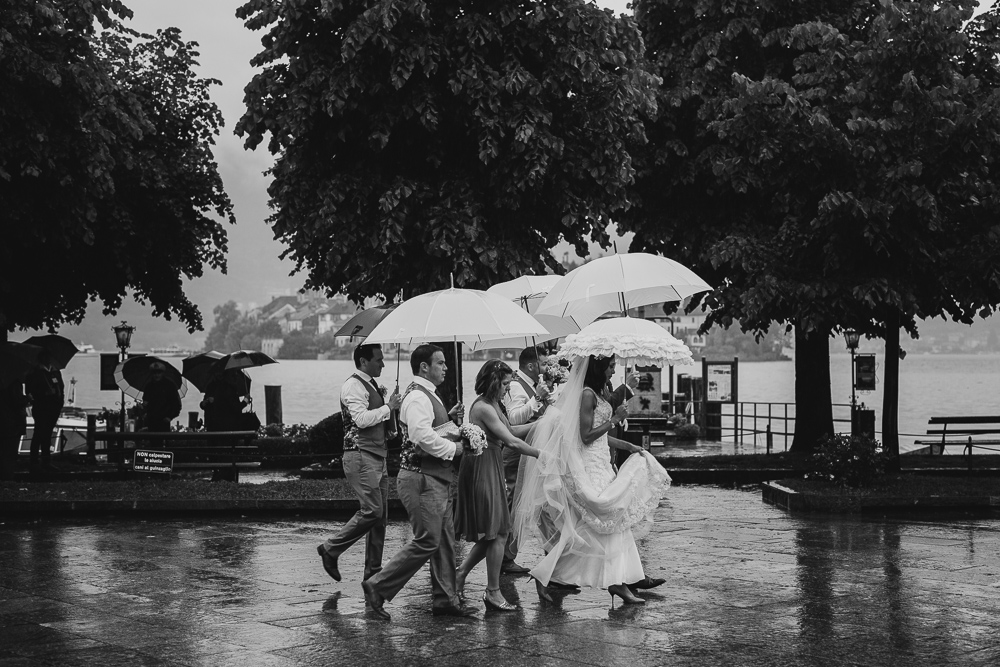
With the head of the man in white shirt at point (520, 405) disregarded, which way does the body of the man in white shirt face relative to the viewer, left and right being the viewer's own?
facing to the right of the viewer

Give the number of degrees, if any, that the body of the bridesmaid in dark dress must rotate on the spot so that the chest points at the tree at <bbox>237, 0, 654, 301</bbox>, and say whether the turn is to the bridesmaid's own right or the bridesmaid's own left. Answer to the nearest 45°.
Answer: approximately 90° to the bridesmaid's own left

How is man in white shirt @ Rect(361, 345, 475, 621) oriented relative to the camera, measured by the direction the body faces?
to the viewer's right

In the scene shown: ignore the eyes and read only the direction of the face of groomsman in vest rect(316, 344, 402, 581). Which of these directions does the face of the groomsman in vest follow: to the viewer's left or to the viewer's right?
to the viewer's right

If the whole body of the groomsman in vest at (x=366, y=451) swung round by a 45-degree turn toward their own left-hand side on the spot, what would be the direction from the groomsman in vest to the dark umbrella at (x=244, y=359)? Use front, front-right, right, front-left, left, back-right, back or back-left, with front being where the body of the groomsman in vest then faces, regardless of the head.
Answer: front-left

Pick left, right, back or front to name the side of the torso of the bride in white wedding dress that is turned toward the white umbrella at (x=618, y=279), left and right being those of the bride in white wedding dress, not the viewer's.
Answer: left

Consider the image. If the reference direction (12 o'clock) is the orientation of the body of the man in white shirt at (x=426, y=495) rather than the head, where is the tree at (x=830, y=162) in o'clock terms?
The tree is roughly at 10 o'clock from the man in white shirt.

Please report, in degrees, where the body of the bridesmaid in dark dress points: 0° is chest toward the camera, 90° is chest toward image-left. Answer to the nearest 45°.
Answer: approximately 270°

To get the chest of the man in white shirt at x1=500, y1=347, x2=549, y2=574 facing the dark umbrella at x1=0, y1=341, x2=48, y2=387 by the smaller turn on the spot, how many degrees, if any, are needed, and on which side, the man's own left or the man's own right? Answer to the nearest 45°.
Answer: approximately 135° to the man's own left

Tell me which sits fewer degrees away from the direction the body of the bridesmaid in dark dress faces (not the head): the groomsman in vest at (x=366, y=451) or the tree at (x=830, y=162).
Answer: the tree

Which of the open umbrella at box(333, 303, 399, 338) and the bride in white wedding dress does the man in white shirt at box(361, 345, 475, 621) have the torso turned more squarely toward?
the bride in white wedding dress

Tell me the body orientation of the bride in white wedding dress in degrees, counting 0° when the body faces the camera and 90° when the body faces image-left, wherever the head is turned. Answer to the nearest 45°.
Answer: approximately 270°

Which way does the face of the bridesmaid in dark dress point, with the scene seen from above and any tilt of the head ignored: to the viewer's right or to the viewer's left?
to the viewer's right
